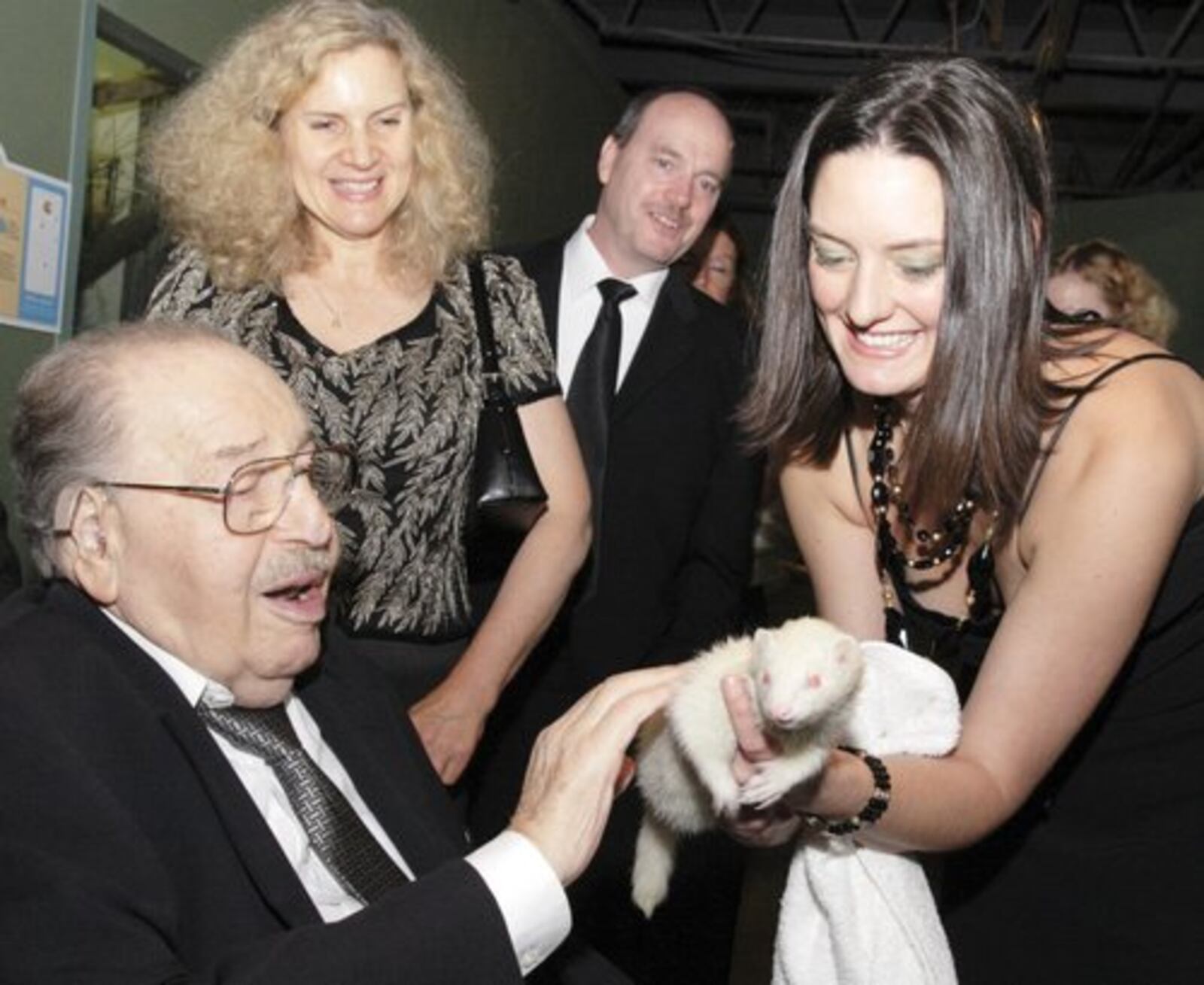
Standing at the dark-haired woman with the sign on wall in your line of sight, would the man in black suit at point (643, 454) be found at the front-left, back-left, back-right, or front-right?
front-right

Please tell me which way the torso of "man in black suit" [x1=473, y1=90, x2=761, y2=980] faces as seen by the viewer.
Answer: toward the camera

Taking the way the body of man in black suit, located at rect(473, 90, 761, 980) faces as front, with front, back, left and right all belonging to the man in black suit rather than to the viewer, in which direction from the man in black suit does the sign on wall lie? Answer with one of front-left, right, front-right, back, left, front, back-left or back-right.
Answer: right

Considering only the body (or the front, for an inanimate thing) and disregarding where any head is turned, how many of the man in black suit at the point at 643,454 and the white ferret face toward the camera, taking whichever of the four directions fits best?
2

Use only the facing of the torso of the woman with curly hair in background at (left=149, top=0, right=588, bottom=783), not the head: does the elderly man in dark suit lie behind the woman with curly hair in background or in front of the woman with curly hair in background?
in front

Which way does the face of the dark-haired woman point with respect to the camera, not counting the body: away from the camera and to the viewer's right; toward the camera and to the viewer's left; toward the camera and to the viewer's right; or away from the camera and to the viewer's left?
toward the camera and to the viewer's left

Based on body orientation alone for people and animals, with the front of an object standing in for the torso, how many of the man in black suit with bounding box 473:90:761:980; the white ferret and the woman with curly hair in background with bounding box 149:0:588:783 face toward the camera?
3

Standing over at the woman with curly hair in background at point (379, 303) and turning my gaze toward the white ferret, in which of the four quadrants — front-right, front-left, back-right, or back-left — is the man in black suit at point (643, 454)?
back-left

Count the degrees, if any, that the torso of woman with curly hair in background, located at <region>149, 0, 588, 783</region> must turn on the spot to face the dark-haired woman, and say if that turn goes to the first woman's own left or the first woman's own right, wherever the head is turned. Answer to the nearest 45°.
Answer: approximately 45° to the first woman's own left

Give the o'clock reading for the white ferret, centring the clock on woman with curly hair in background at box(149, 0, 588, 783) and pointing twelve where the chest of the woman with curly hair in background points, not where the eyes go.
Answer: The white ferret is roughly at 11 o'clock from the woman with curly hair in background.

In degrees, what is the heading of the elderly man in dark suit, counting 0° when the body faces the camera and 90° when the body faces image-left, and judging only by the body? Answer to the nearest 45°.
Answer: approximately 315°

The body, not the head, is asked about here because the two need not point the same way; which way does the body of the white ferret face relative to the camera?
toward the camera

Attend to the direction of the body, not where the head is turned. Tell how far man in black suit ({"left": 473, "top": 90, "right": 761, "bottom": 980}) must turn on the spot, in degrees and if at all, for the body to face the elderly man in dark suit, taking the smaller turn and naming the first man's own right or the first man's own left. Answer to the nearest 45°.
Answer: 0° — they already face them

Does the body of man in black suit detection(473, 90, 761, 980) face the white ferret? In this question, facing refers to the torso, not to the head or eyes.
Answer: yes

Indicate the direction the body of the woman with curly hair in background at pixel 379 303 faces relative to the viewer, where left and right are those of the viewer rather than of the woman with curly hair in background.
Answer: facing the viewer

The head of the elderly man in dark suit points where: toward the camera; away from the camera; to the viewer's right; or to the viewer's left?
to the viewer's right
